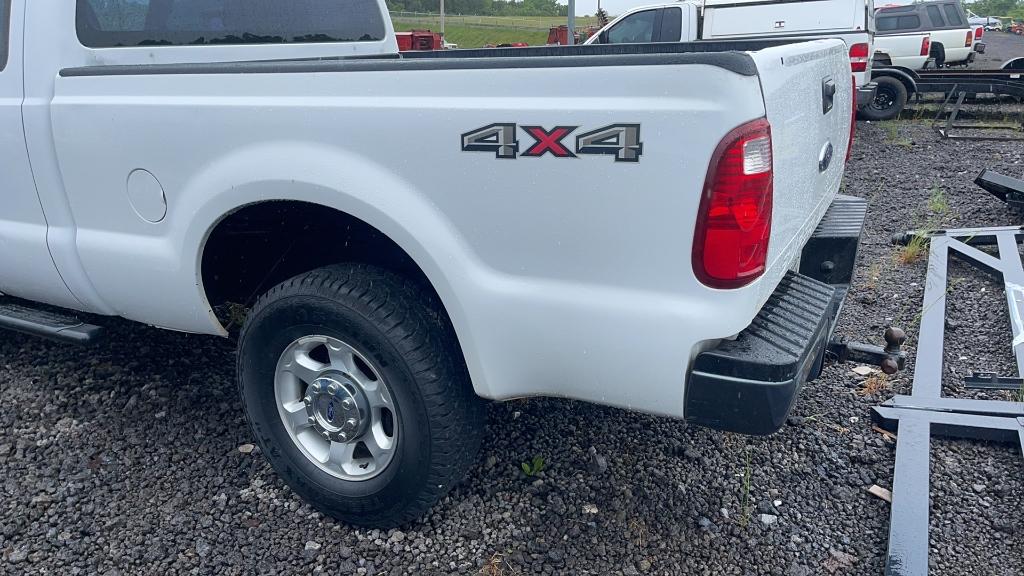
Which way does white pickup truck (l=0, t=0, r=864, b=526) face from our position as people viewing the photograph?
facing away from the viewer and to the left of the viewer

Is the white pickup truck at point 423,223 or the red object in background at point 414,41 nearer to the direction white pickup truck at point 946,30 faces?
the red object in background

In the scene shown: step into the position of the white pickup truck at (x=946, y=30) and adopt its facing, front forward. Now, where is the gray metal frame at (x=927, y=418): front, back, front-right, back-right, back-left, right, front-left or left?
back-left

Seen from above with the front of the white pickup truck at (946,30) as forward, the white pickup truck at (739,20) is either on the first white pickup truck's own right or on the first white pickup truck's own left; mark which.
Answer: on the first white pickup truck's own left

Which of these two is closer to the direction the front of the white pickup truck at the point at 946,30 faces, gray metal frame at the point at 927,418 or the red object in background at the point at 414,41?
the red object in background

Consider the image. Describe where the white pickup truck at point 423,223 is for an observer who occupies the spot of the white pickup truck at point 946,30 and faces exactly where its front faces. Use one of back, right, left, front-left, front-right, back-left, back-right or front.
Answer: back-left

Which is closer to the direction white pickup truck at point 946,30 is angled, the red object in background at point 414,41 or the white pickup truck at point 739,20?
the red object in background

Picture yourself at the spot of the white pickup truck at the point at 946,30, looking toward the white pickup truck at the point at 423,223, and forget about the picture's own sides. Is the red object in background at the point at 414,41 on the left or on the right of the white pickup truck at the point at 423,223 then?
right

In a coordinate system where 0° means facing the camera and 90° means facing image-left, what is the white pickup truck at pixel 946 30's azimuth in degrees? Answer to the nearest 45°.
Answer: approximately 135°

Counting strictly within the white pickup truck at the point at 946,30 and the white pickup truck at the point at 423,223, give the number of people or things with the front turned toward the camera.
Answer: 0
